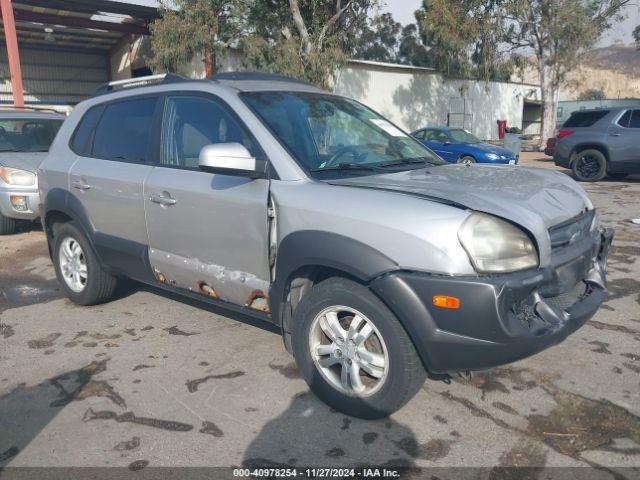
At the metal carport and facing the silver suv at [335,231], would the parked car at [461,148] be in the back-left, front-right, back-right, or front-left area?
front-left

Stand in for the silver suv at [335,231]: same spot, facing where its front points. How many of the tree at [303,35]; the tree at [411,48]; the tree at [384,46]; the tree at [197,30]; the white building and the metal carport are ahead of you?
0

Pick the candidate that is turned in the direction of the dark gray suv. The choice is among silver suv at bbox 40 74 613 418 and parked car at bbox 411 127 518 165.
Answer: the parked car

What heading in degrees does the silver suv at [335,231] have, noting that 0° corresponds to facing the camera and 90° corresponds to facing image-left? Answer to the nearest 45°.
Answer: approximately 315°

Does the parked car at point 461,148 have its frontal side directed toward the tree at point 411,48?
no

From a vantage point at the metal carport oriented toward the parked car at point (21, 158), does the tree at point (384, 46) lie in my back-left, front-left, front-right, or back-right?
back-left

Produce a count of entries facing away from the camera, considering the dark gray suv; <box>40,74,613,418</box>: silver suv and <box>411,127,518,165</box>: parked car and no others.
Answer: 0

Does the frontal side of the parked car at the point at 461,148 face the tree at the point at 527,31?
no

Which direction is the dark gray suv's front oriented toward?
to the viewer's right

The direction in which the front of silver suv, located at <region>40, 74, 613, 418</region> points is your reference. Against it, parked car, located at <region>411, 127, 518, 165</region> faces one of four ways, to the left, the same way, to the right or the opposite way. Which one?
the same way

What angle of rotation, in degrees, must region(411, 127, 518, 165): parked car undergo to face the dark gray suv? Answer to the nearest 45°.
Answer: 0° — it already faces it

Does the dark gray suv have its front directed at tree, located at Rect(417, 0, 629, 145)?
no

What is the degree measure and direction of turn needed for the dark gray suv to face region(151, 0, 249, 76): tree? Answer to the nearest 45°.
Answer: approximately 180°

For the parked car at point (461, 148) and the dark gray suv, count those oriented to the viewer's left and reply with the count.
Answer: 0

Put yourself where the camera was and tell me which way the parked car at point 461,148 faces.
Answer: facing the viewer and to the right of the viewer

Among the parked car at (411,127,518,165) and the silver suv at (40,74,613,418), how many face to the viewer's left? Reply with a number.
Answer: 0
